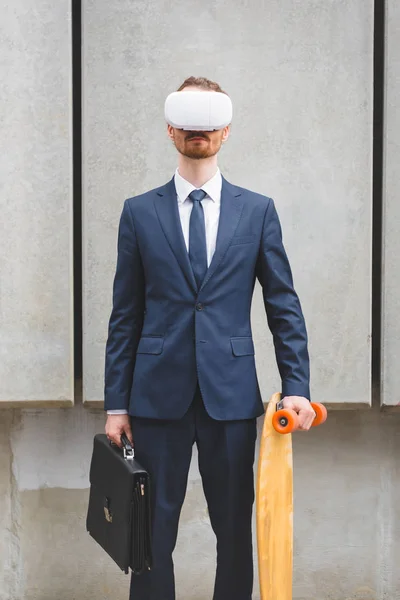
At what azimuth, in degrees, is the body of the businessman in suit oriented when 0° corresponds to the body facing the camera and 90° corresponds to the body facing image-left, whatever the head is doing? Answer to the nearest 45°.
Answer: approximately 0°
